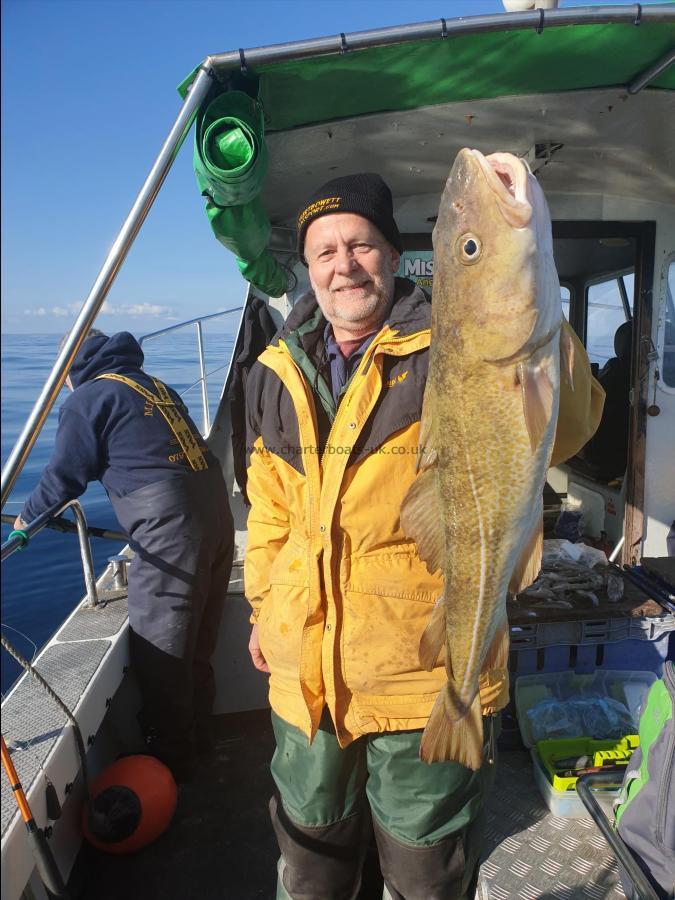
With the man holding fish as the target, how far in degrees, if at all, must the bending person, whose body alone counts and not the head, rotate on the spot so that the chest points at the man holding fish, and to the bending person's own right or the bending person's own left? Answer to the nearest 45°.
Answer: approximately 135° to the bending person's own left

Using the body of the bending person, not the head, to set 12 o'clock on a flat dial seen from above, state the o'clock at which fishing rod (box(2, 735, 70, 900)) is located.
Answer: The fishing rod is roughly at 8 o'clock from the bending person.

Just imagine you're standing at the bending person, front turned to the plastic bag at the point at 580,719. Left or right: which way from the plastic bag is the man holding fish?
right

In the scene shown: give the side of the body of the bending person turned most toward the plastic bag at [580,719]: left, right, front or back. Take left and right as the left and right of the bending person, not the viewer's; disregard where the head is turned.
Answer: back

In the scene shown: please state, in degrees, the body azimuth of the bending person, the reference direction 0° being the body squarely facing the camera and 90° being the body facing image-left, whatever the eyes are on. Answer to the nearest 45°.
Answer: approximately 135°
